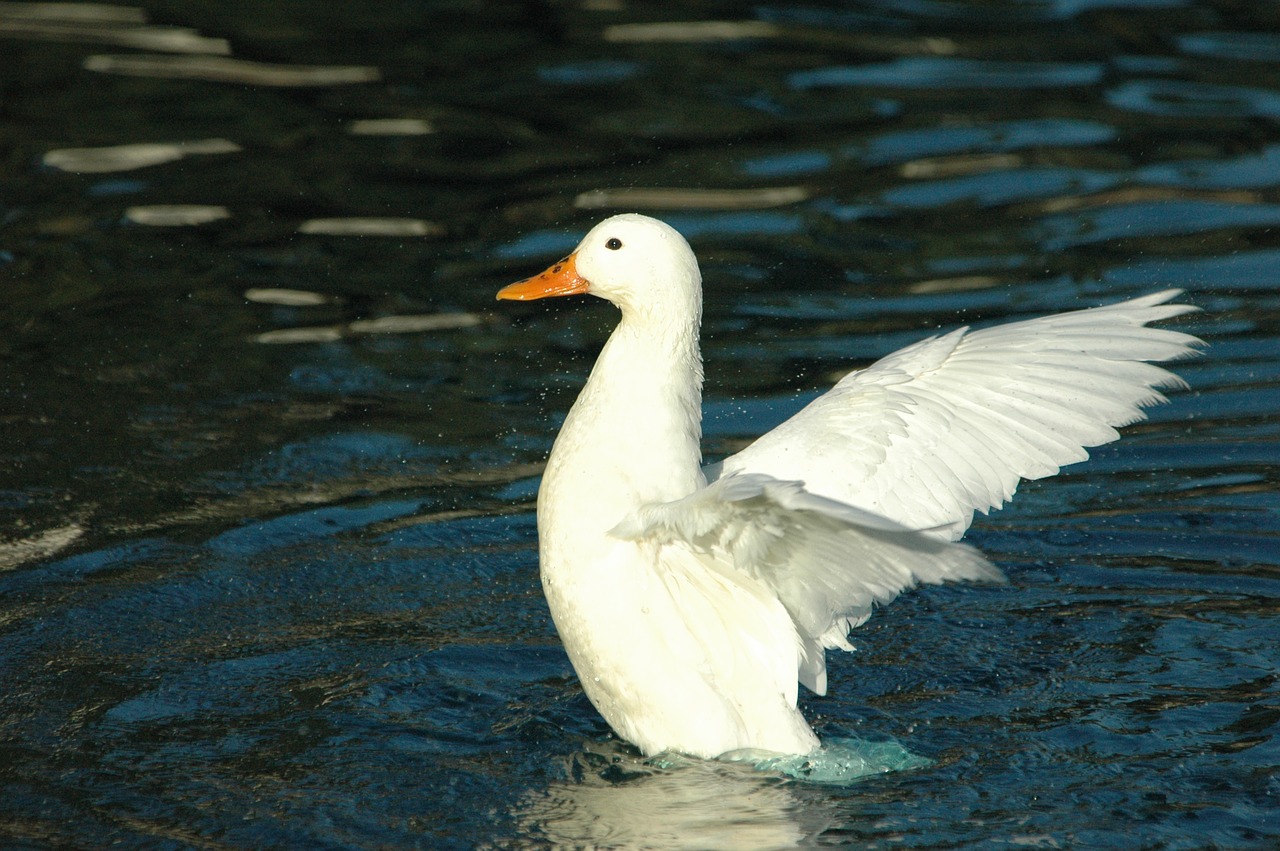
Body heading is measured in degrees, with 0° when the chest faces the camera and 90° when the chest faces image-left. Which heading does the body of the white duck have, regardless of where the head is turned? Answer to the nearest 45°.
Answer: approximately 90°
